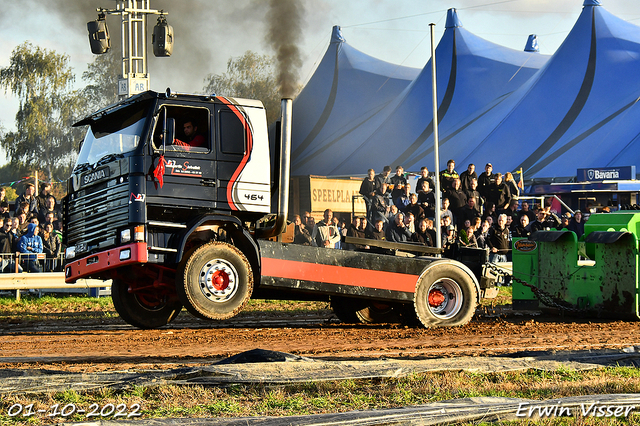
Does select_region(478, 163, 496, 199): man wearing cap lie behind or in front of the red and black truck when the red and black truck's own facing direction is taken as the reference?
behind

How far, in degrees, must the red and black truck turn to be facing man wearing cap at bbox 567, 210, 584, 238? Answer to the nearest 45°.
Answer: approximately 180°

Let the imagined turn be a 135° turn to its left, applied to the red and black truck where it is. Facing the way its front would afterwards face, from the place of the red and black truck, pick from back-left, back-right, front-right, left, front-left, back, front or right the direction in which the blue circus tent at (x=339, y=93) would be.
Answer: left

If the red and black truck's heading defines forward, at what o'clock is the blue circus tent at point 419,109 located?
The blue circus tent is roughly at 5 o'clock from the red and black truck.

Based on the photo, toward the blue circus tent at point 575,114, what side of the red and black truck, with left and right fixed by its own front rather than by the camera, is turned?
back

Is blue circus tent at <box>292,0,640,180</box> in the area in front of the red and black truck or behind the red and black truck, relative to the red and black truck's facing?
behind

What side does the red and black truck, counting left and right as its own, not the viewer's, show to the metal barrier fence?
right

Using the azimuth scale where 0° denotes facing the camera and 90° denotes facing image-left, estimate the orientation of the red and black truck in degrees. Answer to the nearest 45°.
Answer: approximately 45°

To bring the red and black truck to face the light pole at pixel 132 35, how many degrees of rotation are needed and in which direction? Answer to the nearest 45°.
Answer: approximately 135° to its right

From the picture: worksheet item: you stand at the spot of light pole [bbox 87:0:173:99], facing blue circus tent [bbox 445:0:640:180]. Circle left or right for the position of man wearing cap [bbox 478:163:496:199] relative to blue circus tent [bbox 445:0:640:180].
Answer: right

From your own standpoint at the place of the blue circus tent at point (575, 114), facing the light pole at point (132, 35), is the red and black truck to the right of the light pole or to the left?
left
